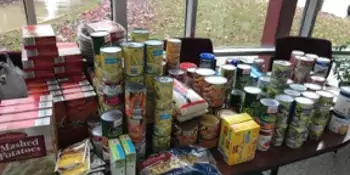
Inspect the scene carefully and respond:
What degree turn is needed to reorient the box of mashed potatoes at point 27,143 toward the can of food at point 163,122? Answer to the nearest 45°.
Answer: approximately 90° to its left

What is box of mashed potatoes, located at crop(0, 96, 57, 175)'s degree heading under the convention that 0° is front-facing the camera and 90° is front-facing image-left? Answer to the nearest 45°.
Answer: approximately 0°

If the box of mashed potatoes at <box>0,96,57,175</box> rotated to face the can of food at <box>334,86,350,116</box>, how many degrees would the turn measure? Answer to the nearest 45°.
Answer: approximately 90° to its left

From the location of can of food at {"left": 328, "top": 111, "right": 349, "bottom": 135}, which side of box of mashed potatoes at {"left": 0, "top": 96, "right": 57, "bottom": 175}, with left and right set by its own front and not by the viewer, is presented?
left

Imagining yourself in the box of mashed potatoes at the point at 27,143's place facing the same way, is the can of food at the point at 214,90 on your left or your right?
on your left
